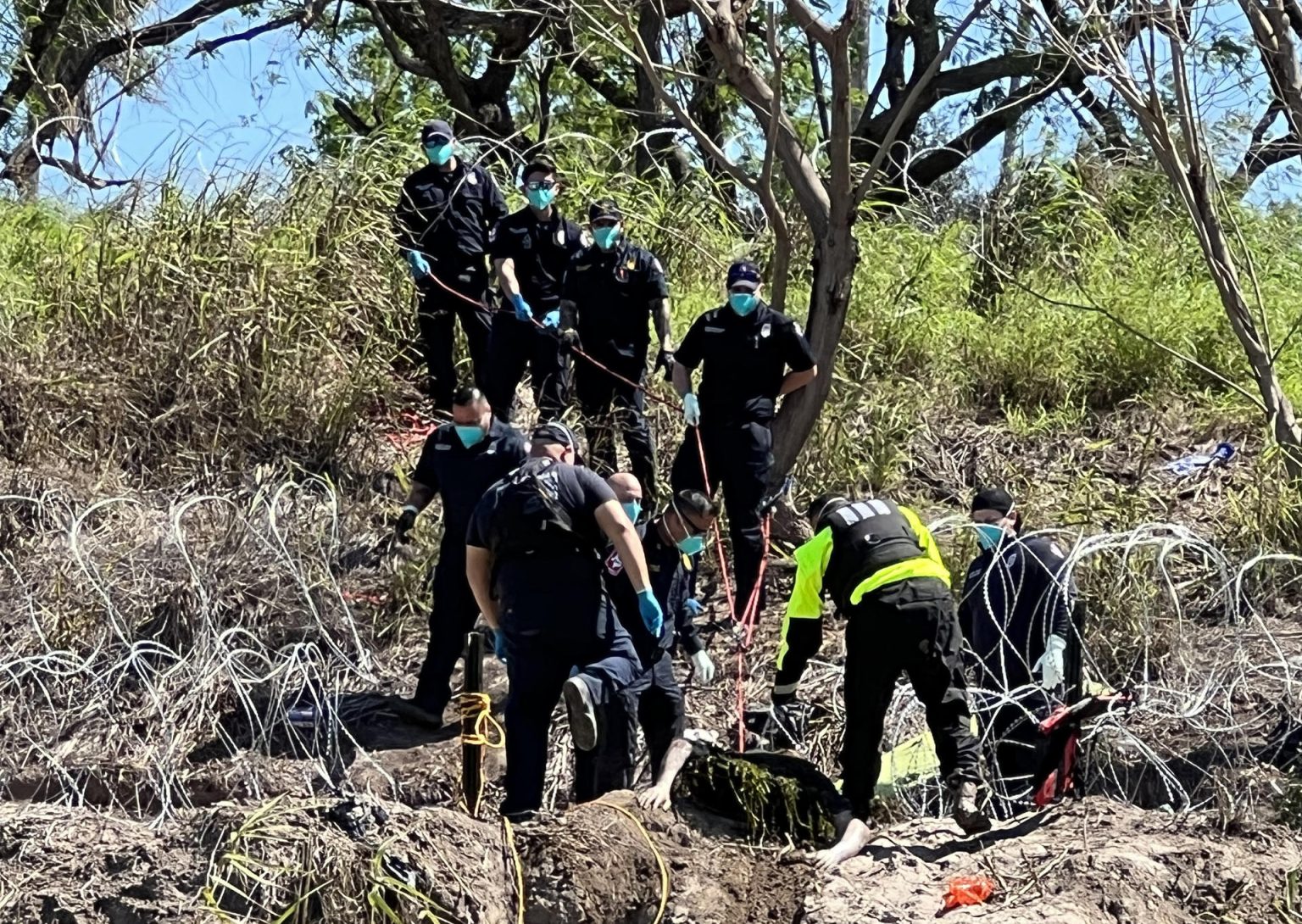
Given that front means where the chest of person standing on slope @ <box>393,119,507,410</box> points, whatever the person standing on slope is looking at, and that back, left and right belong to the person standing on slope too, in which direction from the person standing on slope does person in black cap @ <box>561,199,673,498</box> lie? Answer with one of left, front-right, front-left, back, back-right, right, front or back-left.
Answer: front-left

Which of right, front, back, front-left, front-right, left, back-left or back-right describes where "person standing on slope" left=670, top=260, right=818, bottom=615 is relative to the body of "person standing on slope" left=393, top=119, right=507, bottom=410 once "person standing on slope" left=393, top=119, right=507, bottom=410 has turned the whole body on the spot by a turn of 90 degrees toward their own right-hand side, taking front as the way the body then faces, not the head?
back-left

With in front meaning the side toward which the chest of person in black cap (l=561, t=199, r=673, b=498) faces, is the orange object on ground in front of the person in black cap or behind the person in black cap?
in front

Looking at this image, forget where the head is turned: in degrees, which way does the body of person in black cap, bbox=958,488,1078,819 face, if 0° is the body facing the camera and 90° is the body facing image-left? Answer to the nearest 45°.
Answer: approximately 45°

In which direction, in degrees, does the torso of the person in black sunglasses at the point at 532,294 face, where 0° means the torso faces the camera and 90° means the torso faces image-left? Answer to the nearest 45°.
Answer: approximately 0°

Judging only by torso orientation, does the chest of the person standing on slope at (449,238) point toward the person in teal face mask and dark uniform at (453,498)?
yes

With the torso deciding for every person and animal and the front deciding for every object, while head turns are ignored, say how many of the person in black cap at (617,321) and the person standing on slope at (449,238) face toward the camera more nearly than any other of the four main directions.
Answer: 2

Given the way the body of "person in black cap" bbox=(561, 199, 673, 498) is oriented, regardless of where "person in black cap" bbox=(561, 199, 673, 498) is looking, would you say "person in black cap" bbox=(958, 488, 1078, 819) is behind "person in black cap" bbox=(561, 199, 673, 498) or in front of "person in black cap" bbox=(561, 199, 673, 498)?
in front

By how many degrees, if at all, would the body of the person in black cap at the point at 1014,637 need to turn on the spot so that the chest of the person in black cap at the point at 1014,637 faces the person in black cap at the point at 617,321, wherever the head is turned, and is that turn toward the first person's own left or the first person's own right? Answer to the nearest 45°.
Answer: approximately 90° to the first person's own right

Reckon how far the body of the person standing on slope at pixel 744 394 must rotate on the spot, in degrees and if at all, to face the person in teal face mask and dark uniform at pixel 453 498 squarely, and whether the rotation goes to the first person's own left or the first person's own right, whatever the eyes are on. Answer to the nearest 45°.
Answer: approximately 45° to the first person's own right
